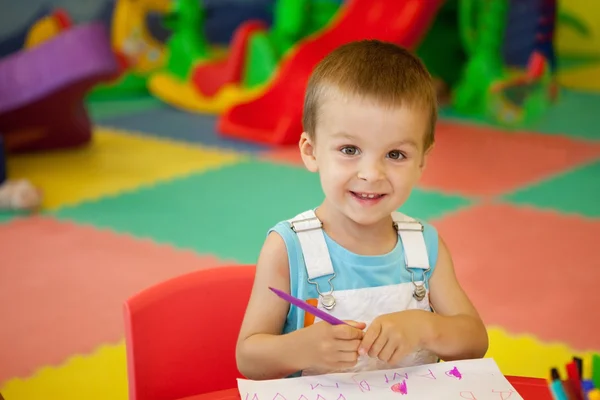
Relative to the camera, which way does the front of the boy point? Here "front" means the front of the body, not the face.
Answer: toward the camera

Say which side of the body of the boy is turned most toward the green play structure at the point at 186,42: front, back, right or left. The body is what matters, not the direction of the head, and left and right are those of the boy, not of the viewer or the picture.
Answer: back

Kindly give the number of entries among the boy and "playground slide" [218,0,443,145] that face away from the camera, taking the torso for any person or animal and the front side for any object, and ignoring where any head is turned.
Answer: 0

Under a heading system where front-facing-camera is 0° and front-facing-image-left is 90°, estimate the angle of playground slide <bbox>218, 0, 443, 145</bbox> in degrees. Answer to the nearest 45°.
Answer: approximately 45°

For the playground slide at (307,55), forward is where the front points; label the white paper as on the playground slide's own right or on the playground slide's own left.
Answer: on the playground slide's own left

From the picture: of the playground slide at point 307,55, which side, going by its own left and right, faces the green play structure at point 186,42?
right

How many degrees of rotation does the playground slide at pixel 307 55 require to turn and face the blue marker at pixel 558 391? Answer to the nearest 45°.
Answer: approximately 45° to its left
